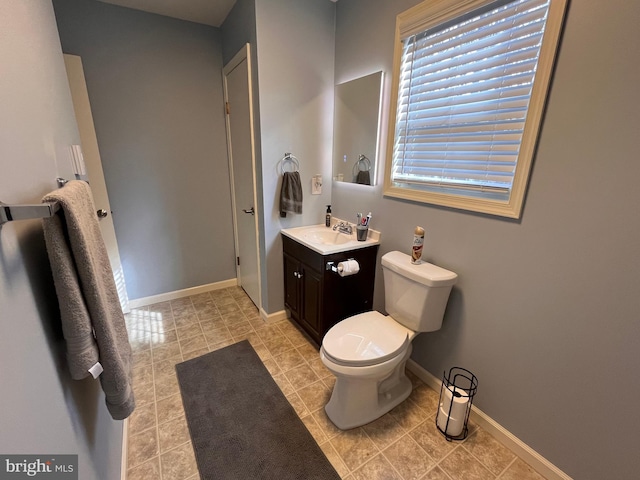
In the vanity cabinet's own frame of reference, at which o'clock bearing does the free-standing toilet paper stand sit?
The free-standing toilet paper stand is roughly at 9 o'clock from the vanity cabinet.

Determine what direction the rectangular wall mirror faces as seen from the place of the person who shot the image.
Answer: facing the viewer and to the left of the viewer

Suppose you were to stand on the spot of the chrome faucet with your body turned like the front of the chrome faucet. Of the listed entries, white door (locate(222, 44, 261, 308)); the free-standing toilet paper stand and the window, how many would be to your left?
2

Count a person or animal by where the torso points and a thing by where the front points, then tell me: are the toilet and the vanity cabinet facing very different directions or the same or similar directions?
same or similar directions

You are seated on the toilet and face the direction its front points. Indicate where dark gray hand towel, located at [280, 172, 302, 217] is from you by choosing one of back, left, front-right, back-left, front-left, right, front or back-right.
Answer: right

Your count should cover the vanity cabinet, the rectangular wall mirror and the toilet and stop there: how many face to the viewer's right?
0

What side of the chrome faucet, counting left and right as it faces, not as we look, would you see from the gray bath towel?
front

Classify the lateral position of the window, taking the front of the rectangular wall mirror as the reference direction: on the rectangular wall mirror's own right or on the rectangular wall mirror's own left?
on the rectangular wall mirror's own left

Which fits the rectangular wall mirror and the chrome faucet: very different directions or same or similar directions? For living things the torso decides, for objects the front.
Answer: same or similar directions

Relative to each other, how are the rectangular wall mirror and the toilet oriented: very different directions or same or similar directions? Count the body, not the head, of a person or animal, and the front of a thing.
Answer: same or similar directions
